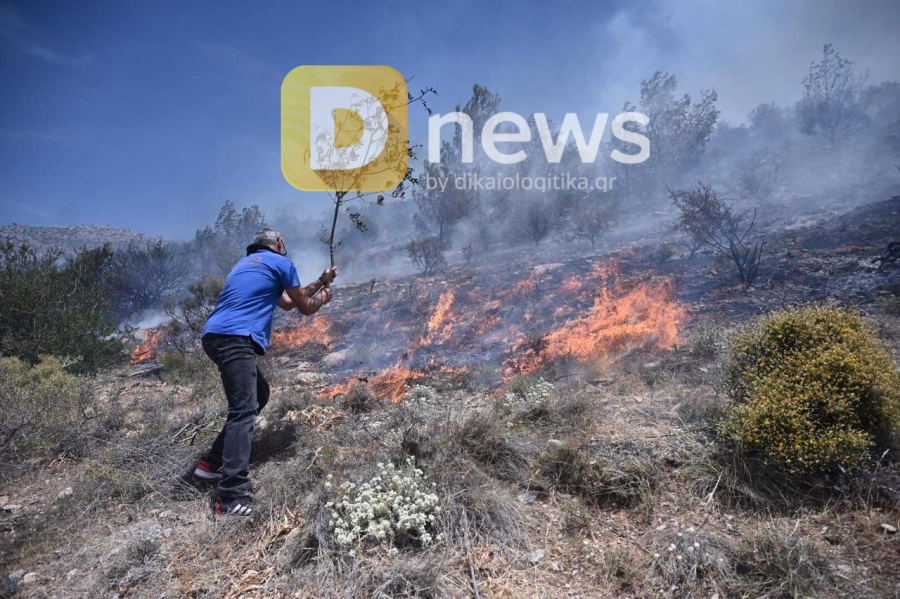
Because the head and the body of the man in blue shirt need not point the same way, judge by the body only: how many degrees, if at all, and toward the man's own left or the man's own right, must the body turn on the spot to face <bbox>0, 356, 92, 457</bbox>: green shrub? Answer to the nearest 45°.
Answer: approximately 90° to the man's own left

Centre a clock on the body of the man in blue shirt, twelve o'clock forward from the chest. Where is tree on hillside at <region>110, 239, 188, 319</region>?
The tree on hillside is roughly at 10 o'clock from the man in blue shirt.

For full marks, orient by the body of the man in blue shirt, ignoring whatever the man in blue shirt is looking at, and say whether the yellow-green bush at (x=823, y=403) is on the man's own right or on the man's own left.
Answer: on the man's own right

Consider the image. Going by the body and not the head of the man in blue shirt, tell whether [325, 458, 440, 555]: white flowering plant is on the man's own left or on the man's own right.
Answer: on the man's own right

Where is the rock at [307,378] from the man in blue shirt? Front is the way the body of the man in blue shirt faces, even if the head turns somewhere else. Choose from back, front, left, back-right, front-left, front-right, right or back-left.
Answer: front-left

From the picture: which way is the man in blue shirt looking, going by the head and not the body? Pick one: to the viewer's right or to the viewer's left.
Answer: to the viewer's right

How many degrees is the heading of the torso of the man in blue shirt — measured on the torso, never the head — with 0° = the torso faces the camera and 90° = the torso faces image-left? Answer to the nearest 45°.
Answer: approximately 225°

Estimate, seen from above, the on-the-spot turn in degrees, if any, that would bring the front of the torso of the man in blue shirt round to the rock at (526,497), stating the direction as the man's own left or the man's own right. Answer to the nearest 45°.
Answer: approximately 90° to the man's own right

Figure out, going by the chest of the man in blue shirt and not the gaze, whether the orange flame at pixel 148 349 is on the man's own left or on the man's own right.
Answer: on the man's own left

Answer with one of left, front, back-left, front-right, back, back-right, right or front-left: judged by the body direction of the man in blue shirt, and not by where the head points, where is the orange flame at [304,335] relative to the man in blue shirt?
front-left
